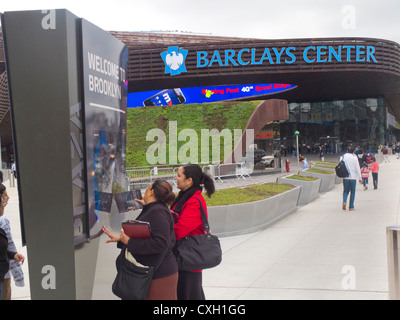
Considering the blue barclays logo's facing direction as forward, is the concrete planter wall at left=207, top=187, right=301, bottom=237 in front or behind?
in front

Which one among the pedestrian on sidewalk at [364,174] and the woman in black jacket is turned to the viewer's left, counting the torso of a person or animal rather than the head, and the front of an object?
the woman in black jacket

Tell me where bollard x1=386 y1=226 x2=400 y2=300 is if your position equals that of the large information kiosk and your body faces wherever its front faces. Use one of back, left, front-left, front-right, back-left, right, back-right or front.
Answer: front-left

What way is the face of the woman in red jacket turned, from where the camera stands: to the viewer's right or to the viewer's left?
to the viewer's left

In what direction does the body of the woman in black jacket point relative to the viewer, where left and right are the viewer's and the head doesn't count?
facing to the left of the viewer

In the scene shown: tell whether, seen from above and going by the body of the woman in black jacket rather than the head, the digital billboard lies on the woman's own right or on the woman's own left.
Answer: on the woman's own right

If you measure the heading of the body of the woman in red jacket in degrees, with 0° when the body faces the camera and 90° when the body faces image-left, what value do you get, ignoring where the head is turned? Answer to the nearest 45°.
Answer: approximately 90°

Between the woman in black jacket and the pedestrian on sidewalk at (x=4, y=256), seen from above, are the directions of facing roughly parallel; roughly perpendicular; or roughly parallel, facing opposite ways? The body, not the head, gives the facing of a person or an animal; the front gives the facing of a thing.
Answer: roughly parallel, facing opposite ways

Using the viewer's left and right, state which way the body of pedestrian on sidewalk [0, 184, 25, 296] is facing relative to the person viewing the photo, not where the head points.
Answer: facing to the right of the viewer

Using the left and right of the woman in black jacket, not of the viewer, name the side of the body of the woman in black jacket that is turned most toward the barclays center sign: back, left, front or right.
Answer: right

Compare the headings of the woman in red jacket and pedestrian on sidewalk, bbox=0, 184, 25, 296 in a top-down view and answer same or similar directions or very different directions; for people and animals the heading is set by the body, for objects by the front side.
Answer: very different directions

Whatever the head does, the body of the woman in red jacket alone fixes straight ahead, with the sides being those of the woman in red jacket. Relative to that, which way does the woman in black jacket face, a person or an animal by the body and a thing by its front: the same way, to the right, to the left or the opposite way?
the same way

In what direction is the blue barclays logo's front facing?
toward the camera

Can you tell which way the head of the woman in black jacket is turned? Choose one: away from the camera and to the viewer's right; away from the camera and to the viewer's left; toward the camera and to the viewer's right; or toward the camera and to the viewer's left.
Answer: away from the camera and to the viewer's left
